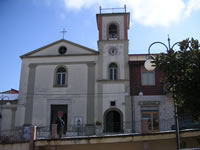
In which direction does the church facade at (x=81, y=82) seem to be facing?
toward the camera
